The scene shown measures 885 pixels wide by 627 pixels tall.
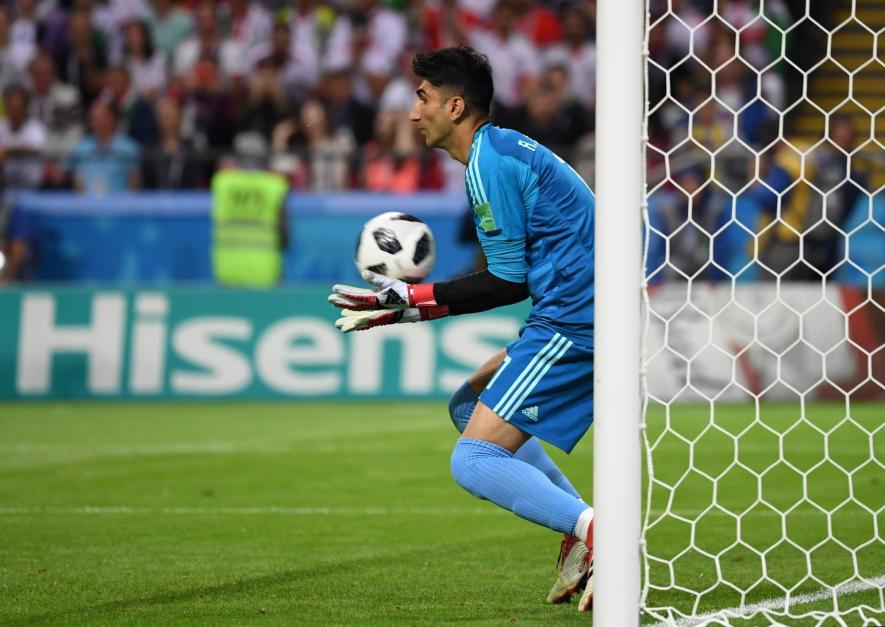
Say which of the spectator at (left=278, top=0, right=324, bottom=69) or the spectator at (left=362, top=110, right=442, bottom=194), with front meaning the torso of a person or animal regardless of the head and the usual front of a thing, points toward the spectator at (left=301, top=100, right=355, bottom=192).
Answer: the spectator at (left=278, top=0, right=324, bottom=69)

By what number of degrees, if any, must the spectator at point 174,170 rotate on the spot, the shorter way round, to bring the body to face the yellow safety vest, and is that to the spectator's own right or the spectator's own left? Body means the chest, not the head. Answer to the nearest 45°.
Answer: approximately 45° to the spectator's own left

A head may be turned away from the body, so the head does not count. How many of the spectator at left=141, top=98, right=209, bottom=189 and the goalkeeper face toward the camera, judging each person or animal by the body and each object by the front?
1

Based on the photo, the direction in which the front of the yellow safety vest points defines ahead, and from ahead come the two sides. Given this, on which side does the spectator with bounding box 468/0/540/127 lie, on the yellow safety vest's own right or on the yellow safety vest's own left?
on the yellow safety vest's own right

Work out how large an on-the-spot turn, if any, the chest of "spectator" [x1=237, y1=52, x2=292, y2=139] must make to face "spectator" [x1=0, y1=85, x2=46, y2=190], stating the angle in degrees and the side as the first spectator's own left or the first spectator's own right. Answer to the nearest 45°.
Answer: approximately 90° to the first spectator's own right

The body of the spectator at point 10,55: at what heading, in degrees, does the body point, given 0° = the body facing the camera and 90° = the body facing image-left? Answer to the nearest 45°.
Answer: approximately 0°

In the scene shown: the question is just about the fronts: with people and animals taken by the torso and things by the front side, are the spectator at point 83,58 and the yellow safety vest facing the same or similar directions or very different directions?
very different directions

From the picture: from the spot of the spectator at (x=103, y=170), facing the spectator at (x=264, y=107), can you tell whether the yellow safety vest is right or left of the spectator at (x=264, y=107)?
right

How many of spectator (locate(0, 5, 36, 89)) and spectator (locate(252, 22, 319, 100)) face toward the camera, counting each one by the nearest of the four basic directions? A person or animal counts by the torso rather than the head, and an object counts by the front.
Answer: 2

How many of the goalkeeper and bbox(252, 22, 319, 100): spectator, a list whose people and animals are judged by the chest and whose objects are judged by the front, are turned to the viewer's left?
1
